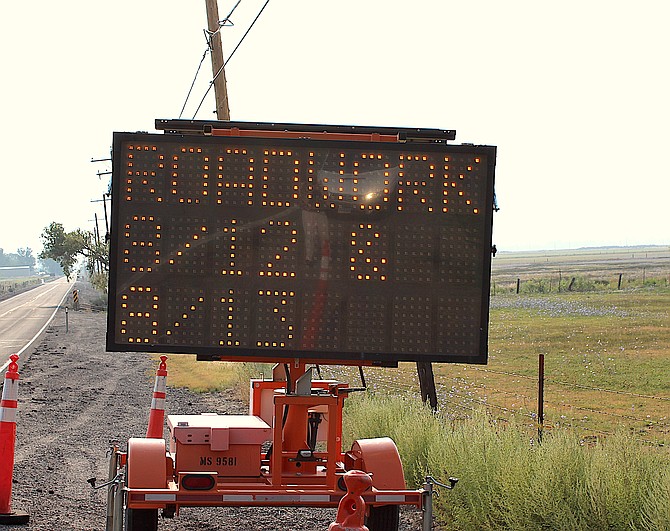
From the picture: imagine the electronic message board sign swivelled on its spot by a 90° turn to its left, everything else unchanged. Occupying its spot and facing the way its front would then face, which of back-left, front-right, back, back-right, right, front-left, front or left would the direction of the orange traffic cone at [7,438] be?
back-left

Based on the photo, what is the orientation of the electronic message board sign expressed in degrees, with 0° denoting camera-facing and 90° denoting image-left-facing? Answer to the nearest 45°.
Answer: approximately 0°

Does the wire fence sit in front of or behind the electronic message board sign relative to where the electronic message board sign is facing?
behind

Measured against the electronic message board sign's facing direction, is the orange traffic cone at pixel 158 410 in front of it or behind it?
behind

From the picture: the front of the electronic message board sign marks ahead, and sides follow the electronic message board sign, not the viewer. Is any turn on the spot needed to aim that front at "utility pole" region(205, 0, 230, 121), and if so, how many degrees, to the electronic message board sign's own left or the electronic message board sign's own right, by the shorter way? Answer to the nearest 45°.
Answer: approximately 180°
